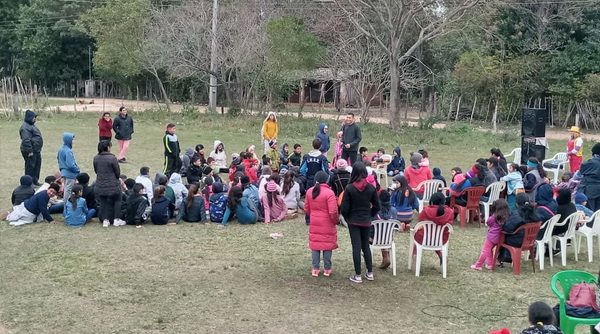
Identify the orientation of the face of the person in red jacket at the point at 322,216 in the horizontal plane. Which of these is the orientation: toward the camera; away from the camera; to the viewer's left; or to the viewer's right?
away from the camera

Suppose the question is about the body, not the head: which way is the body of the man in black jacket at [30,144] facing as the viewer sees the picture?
to the viewer's right

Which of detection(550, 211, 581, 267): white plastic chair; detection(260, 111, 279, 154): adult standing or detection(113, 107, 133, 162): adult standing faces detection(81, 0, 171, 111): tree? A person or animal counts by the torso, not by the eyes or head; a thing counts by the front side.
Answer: the white plastic chair

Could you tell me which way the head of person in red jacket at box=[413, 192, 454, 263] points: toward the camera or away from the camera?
away from the camera

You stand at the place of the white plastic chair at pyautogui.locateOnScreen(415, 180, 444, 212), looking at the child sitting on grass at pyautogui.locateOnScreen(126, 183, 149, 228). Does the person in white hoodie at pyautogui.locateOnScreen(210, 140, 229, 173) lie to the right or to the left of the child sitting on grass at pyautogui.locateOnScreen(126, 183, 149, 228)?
right

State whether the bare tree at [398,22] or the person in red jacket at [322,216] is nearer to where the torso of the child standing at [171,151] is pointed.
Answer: the person in red jacket

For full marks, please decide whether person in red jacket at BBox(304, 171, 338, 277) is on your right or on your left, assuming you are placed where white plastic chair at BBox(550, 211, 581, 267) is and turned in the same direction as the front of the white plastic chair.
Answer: on your left

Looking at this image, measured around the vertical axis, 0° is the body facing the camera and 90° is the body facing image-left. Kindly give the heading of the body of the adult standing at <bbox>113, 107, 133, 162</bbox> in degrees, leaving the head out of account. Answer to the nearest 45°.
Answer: approximately 0°

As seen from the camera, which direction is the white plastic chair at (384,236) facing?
away from the camera

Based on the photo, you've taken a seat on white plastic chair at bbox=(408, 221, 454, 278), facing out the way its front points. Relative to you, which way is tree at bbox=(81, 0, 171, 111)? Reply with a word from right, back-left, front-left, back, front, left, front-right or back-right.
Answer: front-left

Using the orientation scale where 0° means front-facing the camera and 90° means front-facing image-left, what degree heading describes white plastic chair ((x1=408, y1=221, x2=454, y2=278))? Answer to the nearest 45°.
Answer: approximately 180°

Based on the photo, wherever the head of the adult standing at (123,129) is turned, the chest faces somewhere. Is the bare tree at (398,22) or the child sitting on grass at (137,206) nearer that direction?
the child sitting on grass
